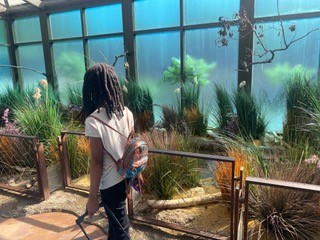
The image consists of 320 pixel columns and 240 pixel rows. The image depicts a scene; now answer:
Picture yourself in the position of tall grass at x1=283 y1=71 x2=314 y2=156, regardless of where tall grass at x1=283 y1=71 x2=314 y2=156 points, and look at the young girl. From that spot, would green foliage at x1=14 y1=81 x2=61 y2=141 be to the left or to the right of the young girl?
right

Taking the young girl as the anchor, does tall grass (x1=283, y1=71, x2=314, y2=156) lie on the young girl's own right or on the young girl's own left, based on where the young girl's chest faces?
on the young girl's own right

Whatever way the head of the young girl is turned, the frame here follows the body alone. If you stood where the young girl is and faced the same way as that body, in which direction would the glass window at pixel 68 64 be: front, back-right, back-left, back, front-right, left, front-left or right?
front-right

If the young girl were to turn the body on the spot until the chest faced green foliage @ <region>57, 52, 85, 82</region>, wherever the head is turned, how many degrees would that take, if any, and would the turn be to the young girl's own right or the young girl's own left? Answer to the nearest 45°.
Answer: approximately 45° to the young girl's own right

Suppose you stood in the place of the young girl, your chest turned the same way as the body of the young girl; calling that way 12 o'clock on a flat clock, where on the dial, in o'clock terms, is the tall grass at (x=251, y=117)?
The tall grass is roughly at 3 o'clock from the young girl.

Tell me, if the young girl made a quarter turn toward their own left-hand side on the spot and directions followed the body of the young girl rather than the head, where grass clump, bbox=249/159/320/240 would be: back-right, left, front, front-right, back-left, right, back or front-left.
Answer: back-left

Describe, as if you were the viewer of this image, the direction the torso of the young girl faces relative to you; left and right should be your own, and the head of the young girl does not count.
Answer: facing away from the viewer and to the left of the viewer

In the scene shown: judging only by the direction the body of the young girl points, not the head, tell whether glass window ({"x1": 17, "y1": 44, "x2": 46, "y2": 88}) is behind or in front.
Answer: in front

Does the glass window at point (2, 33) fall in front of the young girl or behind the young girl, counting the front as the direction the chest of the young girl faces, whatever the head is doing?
in front

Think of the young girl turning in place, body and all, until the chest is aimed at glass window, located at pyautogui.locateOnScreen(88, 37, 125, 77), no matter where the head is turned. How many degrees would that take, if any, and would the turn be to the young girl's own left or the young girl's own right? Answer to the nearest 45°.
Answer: approximately 45° to the young girl's own right

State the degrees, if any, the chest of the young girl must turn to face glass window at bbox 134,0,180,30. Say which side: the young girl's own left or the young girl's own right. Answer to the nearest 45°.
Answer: approximately 45° to the young girl's own right
